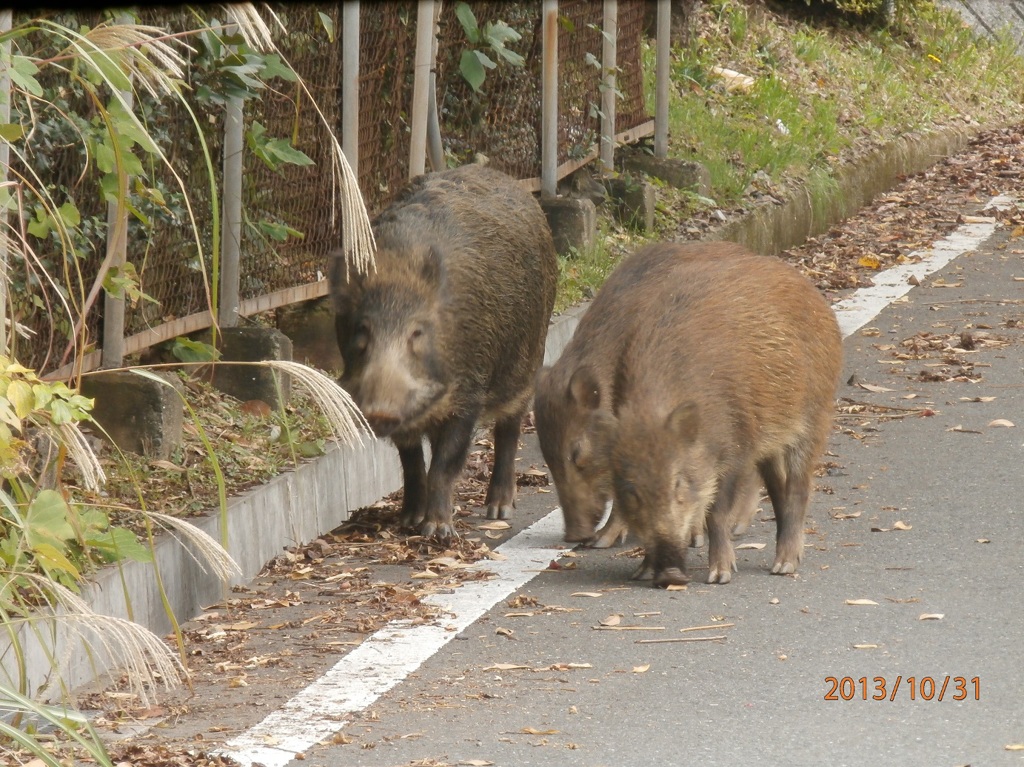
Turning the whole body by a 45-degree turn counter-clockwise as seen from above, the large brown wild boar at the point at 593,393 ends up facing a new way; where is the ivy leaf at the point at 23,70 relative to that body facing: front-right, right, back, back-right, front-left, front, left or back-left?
front-right

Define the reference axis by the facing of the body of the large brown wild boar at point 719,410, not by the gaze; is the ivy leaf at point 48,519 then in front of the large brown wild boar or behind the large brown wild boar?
in front

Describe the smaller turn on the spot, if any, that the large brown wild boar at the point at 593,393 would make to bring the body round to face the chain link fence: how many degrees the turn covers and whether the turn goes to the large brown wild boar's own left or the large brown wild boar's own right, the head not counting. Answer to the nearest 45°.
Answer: approximately 90° to the large brown wild boar's own right

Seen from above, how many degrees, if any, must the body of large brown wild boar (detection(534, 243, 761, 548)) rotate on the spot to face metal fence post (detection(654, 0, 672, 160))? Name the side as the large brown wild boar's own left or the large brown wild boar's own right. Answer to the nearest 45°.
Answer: approximately 135° to the large brown wild boar's own right

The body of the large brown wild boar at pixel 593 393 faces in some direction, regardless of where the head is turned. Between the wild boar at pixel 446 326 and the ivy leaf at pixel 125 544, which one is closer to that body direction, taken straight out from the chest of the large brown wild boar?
the ivy leaf

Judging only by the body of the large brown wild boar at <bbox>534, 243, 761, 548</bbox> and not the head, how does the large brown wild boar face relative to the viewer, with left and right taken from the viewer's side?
facing the viewer and to the left of the viewer

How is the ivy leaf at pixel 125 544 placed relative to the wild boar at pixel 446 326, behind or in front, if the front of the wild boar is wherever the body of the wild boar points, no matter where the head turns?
in front

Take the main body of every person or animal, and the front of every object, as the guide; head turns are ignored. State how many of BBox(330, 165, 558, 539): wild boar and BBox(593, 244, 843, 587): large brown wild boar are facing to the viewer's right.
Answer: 0

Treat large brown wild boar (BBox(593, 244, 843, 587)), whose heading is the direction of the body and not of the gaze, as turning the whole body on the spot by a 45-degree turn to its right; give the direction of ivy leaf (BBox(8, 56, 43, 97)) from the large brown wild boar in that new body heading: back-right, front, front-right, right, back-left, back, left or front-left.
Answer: front-left

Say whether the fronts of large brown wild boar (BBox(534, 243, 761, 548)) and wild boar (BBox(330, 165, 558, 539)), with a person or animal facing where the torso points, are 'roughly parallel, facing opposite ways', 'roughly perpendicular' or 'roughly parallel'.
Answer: roughly parallel

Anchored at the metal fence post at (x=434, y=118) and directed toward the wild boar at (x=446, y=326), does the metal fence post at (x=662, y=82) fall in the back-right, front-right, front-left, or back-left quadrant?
back-left

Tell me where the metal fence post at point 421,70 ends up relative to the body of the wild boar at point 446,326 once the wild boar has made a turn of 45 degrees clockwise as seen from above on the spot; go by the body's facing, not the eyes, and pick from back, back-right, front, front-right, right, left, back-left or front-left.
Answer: right

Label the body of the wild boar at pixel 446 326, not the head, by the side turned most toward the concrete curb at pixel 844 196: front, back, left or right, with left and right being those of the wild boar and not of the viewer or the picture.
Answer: back
